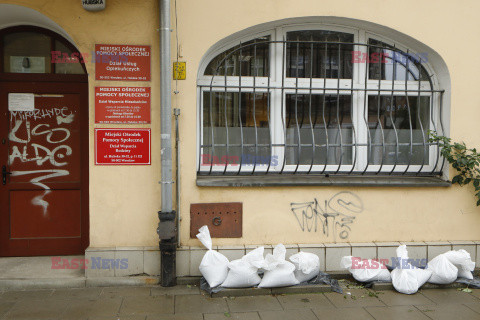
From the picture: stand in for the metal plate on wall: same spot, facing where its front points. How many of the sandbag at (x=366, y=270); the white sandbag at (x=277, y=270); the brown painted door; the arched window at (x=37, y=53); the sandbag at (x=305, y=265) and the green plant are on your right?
2

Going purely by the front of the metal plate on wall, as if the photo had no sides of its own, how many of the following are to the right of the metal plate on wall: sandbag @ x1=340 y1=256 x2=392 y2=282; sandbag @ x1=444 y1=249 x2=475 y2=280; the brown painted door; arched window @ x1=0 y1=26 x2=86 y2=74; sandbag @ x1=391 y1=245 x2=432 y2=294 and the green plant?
2

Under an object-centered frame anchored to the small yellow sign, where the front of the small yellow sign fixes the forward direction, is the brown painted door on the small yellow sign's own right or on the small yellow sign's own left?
on the small yellow sign's own right

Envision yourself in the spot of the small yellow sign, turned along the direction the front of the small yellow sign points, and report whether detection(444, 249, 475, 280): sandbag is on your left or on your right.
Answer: on your left

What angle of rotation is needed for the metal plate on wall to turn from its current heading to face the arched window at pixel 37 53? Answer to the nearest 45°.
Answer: approximately 90° to its right

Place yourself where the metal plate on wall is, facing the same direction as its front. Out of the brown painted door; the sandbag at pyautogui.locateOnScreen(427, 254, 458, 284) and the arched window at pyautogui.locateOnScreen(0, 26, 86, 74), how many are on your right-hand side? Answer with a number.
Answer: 2

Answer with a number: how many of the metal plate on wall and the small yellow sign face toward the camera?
2

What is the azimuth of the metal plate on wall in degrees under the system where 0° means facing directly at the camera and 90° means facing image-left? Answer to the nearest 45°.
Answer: approximately 0°

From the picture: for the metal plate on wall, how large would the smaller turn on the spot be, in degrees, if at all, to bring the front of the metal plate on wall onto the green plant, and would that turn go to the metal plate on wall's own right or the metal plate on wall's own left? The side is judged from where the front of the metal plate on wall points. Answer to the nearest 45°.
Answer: approximately 90° to the metal plate on wall's own left

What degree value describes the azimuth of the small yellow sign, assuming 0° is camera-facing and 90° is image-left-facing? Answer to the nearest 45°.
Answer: approximately 0°

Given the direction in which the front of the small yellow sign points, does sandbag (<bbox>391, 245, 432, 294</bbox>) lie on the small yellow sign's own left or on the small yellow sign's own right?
on the small yellow sign's own left

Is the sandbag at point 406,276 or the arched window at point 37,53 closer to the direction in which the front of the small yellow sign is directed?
the sandbag
